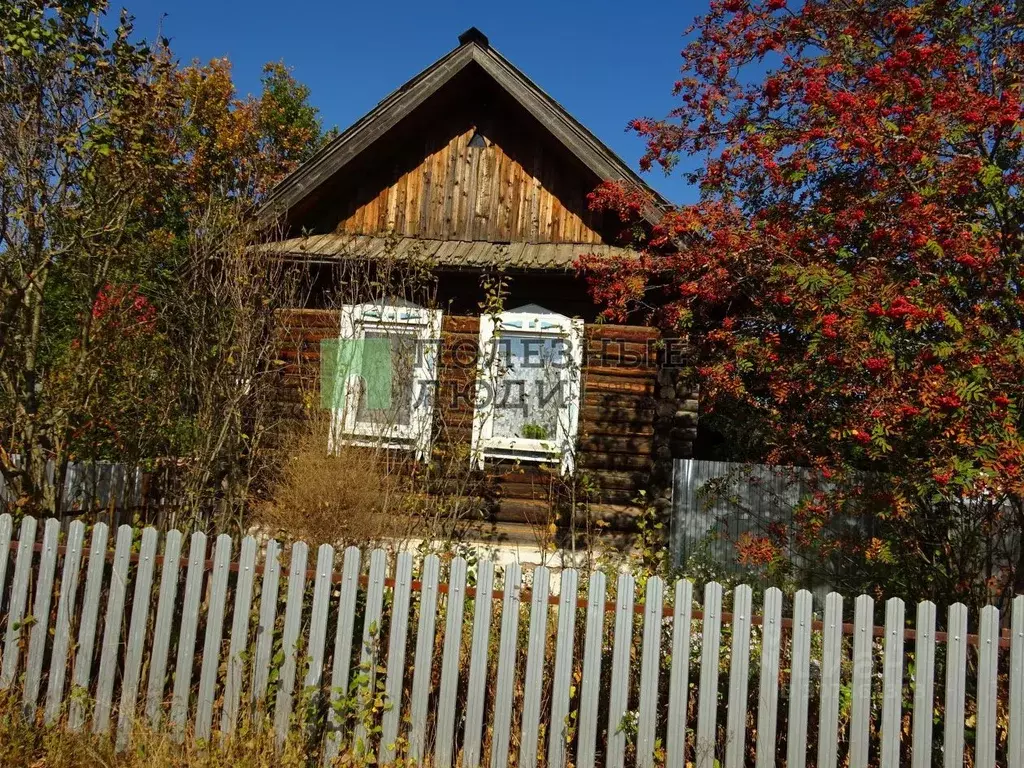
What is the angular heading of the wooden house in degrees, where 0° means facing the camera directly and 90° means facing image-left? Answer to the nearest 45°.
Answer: approximately 0°

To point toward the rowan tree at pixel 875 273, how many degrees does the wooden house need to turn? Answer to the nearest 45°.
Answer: approximately 45° to its left
